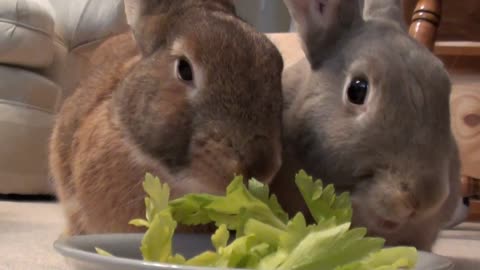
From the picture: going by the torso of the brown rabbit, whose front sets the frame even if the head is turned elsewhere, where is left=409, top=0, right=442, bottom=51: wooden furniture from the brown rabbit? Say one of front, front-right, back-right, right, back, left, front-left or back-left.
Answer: left

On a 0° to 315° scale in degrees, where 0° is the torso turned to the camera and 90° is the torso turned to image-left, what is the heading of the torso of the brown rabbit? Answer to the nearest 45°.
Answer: approximately 315°
